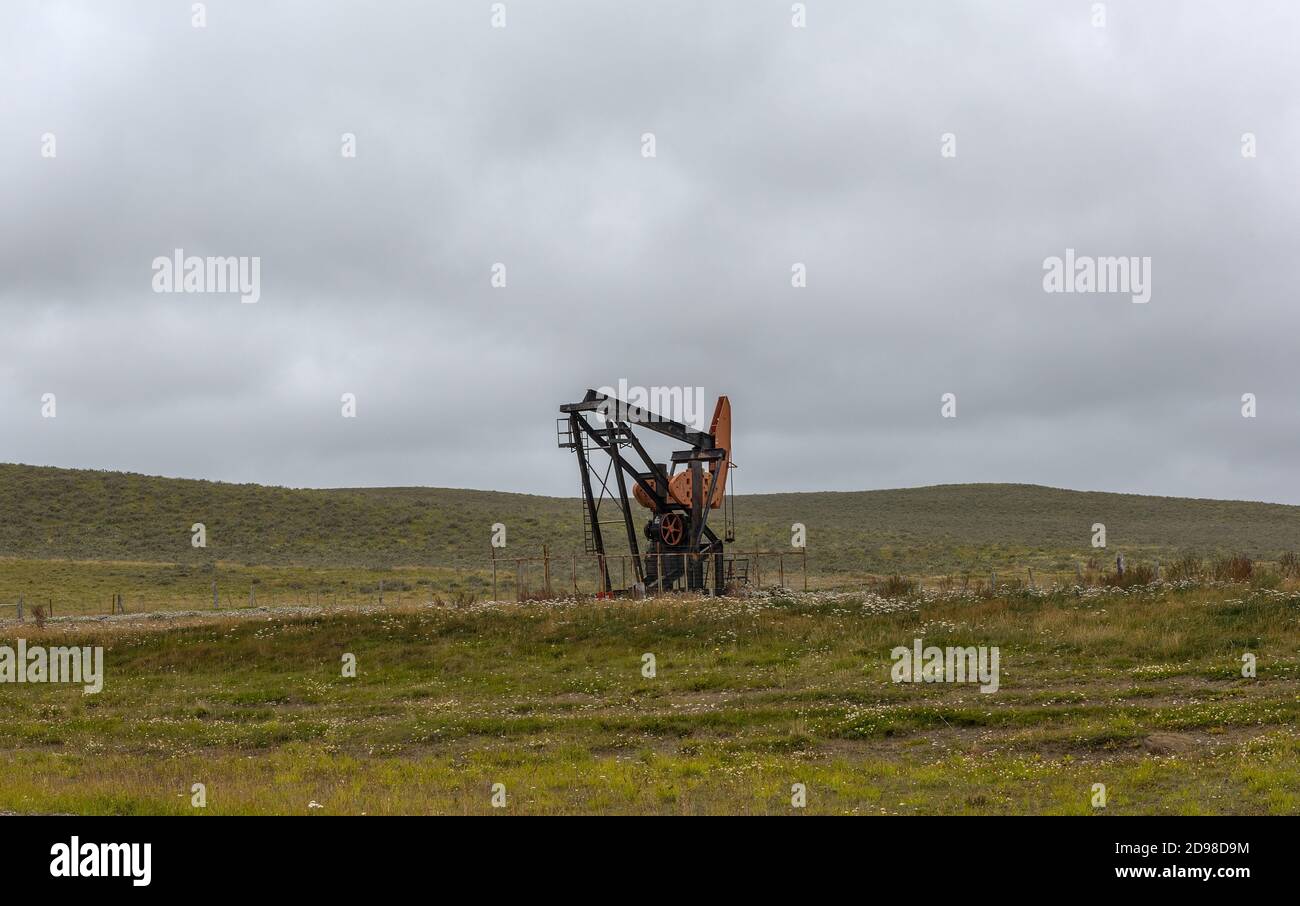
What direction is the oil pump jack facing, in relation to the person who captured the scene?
facing away from the viewer and to the right of the viewer
